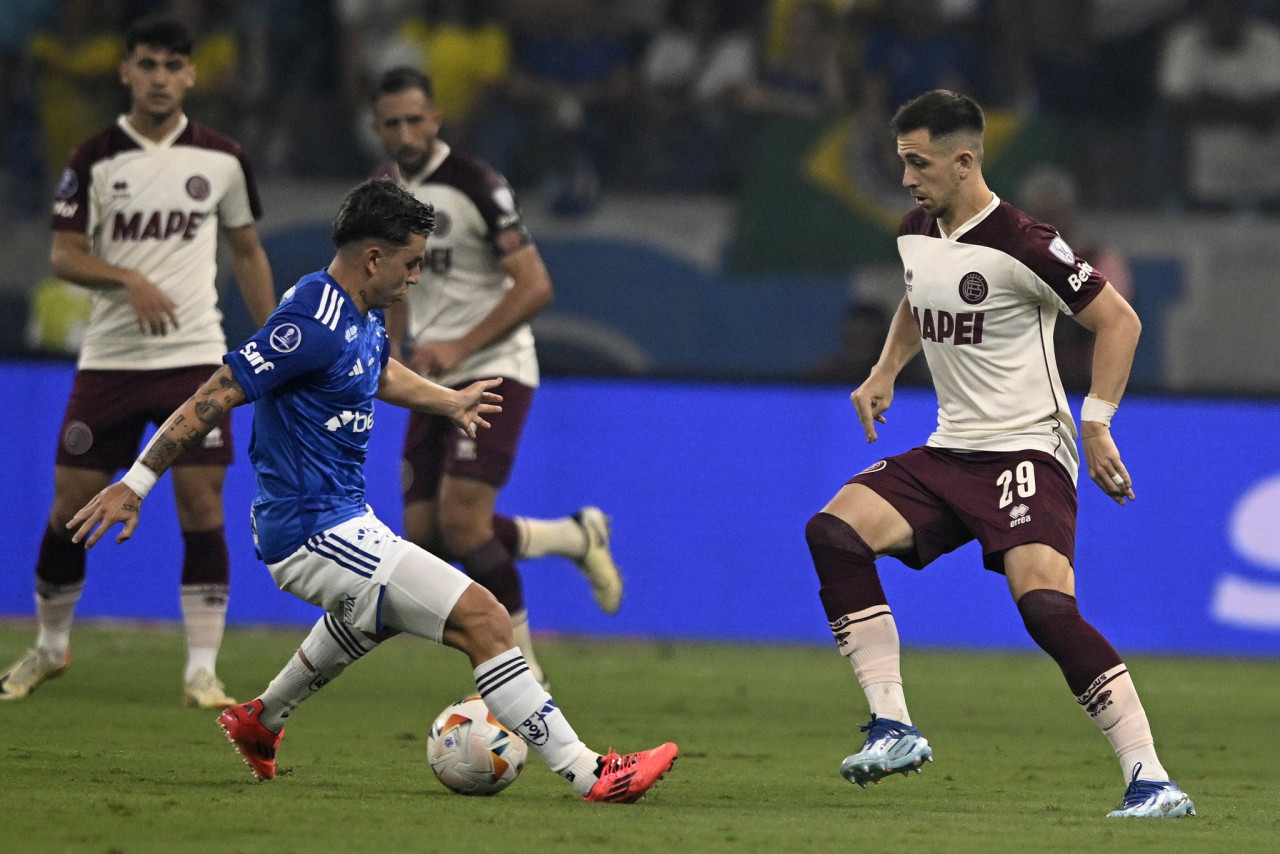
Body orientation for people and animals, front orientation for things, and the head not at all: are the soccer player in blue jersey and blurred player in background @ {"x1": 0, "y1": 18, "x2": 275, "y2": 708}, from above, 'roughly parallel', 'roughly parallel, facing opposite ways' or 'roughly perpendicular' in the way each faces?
roughly perpendicular

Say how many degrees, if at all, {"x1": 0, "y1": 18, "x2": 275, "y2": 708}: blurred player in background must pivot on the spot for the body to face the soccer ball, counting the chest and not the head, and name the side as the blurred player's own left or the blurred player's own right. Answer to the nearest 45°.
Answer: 0° — they already face it

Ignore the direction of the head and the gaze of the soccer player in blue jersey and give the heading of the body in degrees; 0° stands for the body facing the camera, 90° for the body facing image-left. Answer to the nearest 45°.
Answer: approximately 270°

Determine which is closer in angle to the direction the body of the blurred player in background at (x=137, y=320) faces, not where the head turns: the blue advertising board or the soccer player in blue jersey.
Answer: the soccer player in blue jersey

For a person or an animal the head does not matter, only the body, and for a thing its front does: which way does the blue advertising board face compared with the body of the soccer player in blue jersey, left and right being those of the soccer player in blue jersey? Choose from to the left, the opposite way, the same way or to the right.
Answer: to the right

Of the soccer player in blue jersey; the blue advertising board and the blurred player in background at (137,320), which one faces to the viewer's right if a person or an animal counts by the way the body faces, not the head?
the soccer player in blue jersey

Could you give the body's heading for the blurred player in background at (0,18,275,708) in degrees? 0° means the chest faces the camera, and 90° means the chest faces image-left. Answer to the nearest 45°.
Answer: approximately 0°

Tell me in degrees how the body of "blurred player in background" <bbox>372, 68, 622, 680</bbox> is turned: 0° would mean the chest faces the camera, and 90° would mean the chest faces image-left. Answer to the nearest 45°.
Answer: approximately 45°

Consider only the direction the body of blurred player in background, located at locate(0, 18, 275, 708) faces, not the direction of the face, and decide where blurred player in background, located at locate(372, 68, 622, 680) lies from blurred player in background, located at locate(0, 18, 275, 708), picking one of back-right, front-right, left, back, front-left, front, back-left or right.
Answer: left

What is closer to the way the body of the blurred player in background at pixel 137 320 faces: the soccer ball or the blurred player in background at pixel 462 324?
the soccer ball

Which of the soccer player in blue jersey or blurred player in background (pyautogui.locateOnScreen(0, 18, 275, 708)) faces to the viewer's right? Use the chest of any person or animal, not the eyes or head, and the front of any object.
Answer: the soccer player in blue jersey

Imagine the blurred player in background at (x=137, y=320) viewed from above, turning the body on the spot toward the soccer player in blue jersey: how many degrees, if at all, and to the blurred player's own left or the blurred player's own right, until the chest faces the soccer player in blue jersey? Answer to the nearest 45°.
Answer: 0° — they already face them
